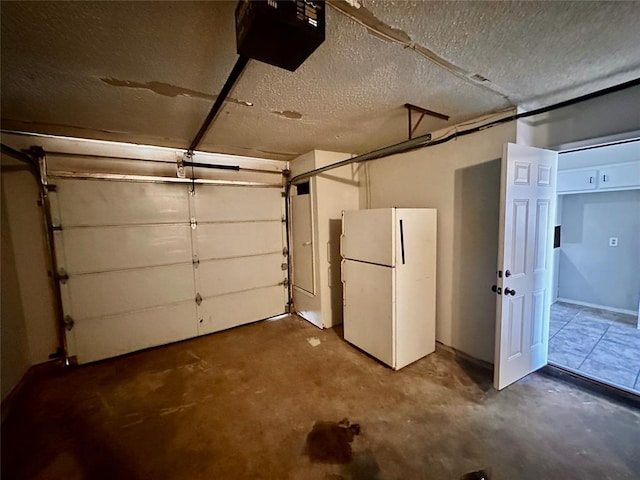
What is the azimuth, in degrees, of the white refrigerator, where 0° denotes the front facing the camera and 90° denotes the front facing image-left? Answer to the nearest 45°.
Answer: approximately 45°

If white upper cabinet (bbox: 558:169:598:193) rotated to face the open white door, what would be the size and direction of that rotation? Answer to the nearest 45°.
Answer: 0° — it already faces it

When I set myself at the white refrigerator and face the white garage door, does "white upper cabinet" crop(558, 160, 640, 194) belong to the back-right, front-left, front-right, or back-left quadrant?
back-right

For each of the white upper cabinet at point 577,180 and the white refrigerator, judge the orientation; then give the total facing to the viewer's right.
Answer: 0

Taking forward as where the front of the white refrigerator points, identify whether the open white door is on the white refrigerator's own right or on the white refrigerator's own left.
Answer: on the white refrigerator's own left

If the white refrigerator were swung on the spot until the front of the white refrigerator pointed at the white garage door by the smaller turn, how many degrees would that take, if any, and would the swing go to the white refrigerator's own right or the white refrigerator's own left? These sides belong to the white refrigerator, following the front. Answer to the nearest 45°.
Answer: approximately 45° to the white refrigerator's own right

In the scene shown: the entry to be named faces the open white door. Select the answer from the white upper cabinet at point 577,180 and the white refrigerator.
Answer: the white upper cabinet

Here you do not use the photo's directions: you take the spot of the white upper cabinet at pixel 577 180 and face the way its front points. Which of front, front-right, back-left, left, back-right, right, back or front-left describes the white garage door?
front-right
